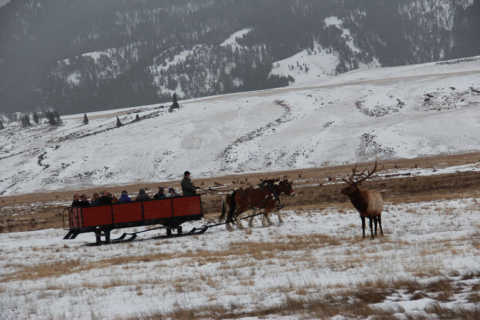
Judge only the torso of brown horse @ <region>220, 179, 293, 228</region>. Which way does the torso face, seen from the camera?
to the viewer's right

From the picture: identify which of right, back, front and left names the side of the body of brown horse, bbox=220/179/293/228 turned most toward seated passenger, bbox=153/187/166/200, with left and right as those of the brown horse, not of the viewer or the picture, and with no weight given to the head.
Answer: back
